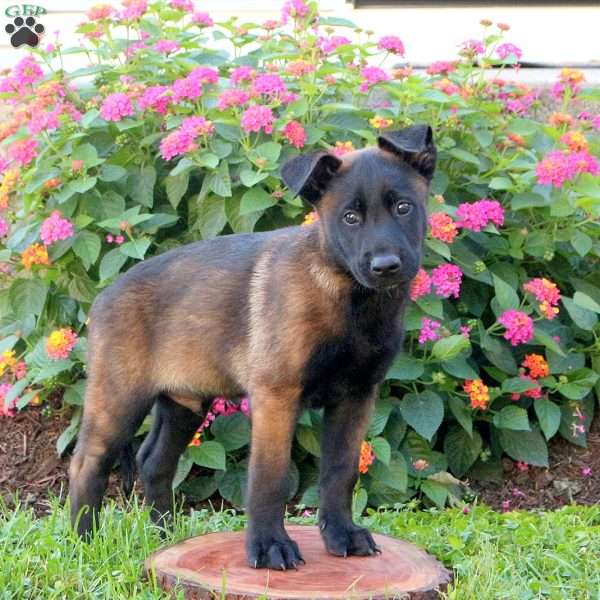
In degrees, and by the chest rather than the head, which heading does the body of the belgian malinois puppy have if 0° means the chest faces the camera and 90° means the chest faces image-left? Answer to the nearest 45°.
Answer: approximately 315°

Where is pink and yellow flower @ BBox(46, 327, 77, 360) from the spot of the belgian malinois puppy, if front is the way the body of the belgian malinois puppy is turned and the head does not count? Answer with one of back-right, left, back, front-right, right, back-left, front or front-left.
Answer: back
